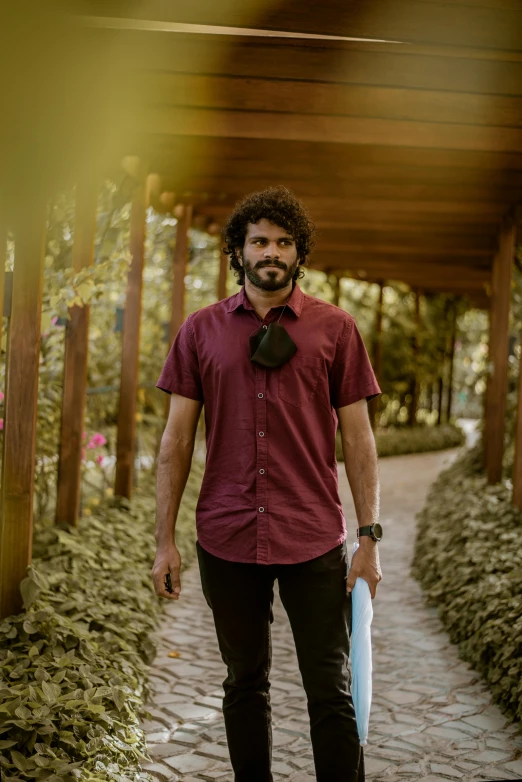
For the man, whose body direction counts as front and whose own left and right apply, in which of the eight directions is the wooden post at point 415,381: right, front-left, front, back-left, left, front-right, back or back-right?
back

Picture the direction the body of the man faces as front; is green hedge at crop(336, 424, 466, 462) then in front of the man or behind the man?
behind

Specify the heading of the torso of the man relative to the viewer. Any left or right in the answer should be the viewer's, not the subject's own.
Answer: facing the viewer

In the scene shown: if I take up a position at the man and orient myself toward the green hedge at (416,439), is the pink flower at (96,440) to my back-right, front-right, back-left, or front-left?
front-left

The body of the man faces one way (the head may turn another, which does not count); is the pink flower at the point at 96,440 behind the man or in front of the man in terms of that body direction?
behind

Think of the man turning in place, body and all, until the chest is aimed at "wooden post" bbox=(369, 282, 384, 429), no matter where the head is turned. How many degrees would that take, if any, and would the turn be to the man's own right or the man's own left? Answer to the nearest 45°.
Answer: approximately 180°
